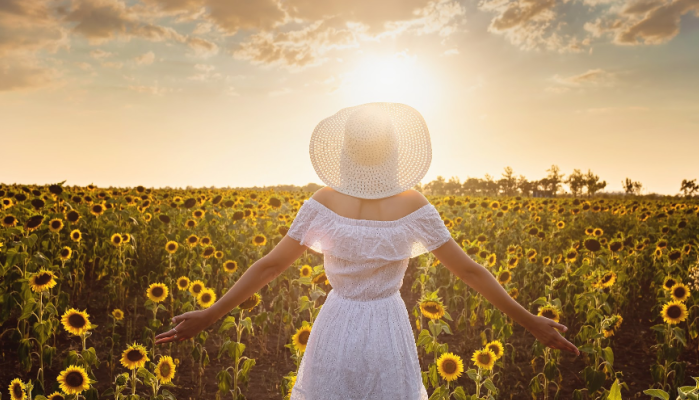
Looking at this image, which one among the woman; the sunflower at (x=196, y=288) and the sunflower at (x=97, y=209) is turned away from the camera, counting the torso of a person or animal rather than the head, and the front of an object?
the woman

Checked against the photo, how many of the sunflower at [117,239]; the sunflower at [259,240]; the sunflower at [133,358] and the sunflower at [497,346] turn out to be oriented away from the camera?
0

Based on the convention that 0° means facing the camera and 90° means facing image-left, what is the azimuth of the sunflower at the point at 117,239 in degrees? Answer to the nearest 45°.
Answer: approximately 0°

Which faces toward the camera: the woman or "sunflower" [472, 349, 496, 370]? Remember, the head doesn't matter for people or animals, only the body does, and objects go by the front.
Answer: the sunflower

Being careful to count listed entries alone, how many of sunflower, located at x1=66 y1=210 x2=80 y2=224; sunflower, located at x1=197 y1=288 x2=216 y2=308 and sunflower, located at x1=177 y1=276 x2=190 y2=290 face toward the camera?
3

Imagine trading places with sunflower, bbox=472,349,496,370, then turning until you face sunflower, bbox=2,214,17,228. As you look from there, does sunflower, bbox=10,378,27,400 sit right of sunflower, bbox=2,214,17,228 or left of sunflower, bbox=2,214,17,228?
left

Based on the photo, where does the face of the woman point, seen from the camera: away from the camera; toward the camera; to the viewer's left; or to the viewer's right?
away from the camera

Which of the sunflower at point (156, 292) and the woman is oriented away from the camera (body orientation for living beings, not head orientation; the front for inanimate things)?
the woman

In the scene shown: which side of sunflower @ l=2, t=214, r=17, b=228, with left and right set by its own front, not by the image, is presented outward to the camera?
front

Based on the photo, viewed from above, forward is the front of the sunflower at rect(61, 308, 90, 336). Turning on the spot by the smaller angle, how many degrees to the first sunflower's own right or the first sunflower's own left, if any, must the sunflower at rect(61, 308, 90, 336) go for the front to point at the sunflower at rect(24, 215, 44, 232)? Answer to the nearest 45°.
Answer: approximately 180°

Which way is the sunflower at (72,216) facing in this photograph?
toward the camera

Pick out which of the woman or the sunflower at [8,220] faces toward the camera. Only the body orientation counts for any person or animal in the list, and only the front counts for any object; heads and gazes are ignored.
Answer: the sunflower

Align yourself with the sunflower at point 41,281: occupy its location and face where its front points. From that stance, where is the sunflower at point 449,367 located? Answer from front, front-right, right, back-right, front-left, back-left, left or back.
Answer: front-left

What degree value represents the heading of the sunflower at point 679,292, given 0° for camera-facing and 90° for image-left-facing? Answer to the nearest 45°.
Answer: approximately 0°
